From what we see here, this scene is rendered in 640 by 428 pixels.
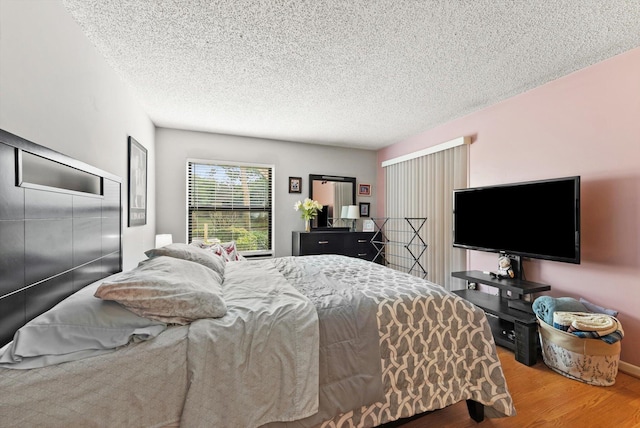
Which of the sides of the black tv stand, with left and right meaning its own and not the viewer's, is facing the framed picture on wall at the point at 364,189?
right

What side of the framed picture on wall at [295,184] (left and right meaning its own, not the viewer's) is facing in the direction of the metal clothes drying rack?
left

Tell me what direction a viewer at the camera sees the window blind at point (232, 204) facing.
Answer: facing the viewer

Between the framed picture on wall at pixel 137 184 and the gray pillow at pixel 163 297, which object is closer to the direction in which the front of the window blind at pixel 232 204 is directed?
the gray pillow

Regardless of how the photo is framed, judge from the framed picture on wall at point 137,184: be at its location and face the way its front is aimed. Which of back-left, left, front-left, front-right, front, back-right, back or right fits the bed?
right

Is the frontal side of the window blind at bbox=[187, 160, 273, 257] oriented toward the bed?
yes

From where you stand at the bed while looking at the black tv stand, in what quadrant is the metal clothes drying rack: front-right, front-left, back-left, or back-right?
front-left

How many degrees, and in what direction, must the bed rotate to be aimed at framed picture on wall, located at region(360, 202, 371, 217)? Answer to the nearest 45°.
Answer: approximately 45° to its left

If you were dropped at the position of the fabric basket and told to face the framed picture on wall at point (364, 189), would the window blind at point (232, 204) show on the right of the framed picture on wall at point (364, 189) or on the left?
left

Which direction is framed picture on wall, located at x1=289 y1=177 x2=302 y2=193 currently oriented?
toward the camera

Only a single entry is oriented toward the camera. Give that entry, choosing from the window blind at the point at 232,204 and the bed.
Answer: the window blind

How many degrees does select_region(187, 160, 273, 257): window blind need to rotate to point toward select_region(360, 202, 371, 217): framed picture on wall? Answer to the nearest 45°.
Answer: approximately 90° to its left

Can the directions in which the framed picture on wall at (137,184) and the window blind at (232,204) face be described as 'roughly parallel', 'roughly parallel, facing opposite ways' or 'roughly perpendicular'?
roughly perpendicular

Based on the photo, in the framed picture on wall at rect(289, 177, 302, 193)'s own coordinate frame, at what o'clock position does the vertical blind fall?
The vertical blind is roughly at 10 o'clock from the framed picture on wall.

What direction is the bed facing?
to the viewer's right

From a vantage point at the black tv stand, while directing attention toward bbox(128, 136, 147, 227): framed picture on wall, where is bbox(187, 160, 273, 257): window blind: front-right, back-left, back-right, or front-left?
front-right

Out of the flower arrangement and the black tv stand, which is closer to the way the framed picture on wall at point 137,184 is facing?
the flower arrangement

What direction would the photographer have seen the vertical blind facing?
facing the viewer and to the left of the viewer

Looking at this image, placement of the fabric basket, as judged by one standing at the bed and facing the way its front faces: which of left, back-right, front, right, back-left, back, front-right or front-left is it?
front

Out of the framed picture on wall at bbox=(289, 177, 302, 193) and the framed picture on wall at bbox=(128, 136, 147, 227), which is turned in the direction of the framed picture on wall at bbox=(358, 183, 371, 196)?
the framed picture on wall at bbox=(128, 136, 147, 227)

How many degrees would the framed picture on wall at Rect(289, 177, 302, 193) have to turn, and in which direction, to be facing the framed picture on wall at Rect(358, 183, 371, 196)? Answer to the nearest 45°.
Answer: approximately 90° to its left

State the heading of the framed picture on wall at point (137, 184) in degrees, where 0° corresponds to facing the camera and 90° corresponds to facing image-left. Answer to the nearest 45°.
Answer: approximately 270°
